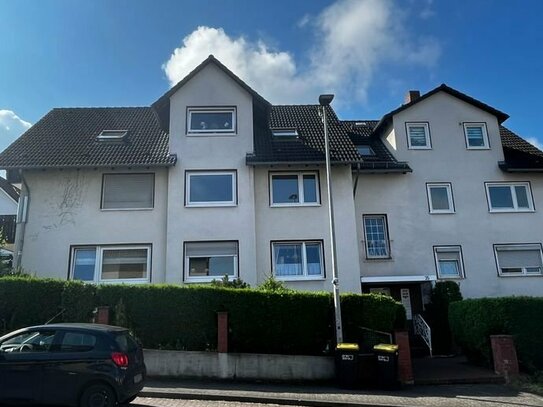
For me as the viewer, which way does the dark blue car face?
facing away from the viewer and to the left of the viewer

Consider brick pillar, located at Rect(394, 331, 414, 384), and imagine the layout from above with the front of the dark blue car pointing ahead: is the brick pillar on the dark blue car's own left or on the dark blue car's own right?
on the dark blue car's own right

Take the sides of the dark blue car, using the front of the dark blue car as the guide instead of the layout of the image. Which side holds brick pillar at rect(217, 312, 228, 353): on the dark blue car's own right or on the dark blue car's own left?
on the dark blue car's own right

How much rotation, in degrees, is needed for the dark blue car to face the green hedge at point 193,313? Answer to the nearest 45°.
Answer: approximately 90° to its right

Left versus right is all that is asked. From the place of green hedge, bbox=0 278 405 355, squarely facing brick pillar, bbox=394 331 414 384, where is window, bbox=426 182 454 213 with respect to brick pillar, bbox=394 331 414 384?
left

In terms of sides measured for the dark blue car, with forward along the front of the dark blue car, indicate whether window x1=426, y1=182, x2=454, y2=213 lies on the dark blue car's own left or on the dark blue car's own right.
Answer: on the dark blue car's own right

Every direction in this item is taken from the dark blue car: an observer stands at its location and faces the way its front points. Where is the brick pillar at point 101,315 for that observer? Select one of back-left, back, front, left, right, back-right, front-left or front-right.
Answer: front-right

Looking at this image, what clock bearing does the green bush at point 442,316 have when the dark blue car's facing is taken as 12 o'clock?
The green bush is roughly at 4 o'clock from the dark blue car.
